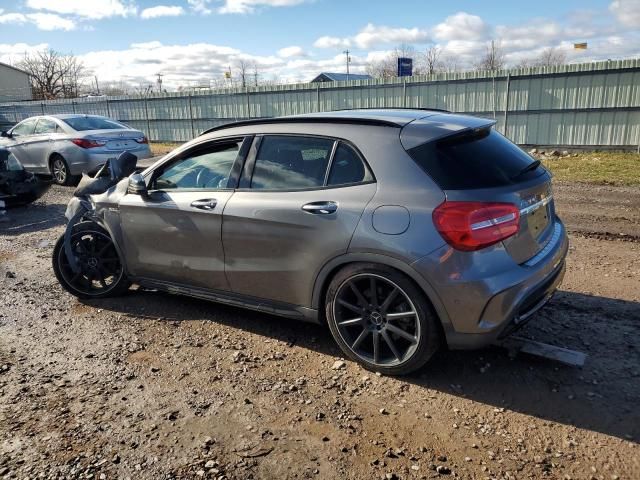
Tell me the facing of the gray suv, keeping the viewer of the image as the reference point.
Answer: facing away from the viewer and to the left of the viewer

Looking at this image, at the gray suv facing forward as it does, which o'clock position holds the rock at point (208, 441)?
The rock is roughly at 9 o'clock from the gray suv.

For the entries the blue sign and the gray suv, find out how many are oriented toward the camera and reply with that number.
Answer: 1

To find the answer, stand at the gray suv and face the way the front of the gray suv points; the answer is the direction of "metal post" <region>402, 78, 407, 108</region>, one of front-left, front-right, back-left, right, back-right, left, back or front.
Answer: front-right

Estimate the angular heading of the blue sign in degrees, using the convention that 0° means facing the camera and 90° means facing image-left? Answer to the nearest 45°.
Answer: approximately 0°
